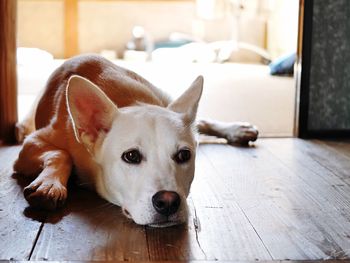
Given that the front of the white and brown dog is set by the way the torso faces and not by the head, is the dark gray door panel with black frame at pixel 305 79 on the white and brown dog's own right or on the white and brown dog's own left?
on the white and brown dog's own left

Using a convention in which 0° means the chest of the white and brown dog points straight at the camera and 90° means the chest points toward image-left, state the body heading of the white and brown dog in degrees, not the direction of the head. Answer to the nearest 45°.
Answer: approximately 315°

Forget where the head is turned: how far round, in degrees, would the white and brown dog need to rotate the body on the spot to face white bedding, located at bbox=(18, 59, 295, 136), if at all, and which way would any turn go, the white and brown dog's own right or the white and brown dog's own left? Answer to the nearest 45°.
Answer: approximately 135° to the white and brown dog's own left
